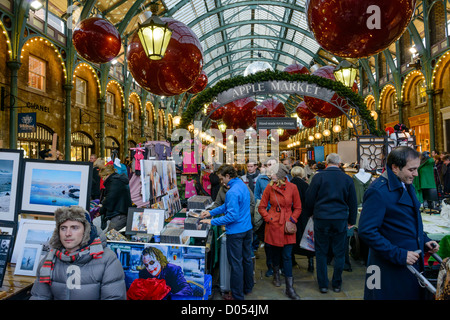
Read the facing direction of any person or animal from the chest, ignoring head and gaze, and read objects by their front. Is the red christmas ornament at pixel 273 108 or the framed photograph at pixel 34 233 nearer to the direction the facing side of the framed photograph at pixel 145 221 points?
the framed photograph

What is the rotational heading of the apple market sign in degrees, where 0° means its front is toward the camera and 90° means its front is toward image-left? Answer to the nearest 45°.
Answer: approximately 0°

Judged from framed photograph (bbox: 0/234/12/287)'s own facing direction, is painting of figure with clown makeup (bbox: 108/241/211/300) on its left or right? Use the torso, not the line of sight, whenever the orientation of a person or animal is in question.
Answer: on its left

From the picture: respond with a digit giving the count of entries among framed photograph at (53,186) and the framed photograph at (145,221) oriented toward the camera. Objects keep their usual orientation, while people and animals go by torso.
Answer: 2

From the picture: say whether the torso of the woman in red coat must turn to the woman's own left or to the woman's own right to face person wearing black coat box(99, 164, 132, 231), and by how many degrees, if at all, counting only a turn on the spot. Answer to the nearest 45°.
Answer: approximately 90° to the woman's own right

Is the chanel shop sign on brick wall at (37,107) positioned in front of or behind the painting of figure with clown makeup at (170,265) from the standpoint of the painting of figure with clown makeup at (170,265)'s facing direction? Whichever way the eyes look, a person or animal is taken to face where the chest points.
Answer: behind

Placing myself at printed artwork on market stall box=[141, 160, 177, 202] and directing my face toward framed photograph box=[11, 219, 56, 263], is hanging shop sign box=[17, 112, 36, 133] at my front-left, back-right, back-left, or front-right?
back-right
